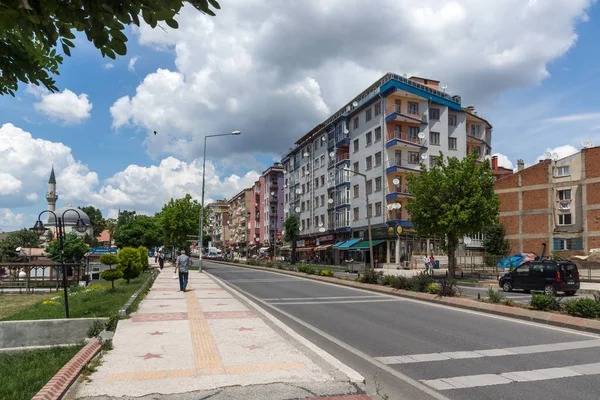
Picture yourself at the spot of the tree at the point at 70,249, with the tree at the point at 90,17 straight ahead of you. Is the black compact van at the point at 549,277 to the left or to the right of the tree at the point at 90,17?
left

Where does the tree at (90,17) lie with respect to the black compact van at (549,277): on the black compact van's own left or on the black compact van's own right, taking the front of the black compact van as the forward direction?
on the black compact van's own left

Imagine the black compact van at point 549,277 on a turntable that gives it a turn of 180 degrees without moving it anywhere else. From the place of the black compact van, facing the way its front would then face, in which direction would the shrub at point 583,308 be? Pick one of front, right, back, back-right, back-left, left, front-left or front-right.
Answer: front-right
